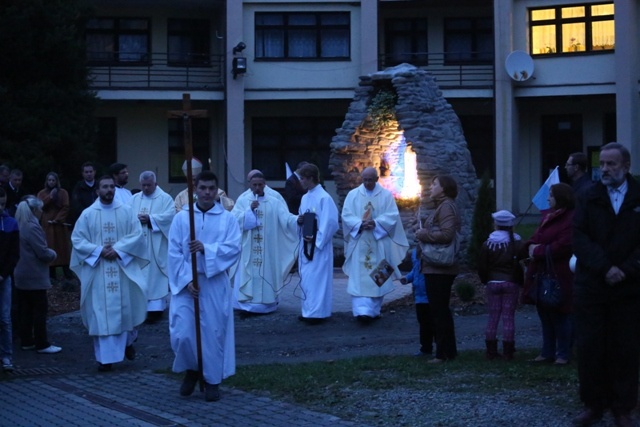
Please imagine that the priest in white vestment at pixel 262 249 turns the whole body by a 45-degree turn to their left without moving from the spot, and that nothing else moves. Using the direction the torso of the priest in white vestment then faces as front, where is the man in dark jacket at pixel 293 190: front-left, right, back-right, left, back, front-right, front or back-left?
back-left

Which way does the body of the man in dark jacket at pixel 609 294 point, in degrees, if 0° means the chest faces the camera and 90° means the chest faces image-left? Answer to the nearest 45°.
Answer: approximately 0°

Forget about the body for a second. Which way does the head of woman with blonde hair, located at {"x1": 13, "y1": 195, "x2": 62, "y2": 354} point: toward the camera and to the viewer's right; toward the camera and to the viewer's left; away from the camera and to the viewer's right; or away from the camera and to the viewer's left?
away from the camera and to the viewer's right

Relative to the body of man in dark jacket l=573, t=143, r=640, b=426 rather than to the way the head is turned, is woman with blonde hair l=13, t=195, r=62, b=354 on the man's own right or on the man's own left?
on the man's own right

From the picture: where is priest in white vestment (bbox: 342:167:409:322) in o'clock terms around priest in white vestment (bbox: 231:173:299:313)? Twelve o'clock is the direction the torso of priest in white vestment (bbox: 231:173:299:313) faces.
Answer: priest in white vestment (bbox: 342:167:409:322) is roughly at 10 o'clock from priest in white vestment (bbox: 231:173:299:313).

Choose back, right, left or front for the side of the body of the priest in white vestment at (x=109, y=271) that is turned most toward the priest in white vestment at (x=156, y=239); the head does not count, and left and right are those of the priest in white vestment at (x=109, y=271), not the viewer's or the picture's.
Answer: back

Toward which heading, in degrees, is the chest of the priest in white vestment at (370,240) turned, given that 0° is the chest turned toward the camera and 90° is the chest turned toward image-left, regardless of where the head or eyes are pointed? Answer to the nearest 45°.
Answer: approximately 0°

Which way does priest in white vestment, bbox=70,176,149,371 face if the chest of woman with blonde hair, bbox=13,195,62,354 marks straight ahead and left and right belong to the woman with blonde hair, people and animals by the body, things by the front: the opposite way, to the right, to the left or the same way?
to the right

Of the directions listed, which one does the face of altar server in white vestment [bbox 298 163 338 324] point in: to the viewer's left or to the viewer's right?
to the viewer's left

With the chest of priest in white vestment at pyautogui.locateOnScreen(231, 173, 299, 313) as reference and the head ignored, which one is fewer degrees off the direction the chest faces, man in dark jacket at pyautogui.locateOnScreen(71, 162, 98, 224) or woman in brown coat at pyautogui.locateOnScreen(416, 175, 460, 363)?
the woman in brown coat

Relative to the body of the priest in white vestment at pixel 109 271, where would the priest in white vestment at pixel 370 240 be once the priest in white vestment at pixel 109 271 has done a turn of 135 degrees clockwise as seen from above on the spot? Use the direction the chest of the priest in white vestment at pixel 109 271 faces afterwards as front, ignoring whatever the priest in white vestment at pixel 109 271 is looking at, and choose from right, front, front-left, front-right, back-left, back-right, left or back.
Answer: right

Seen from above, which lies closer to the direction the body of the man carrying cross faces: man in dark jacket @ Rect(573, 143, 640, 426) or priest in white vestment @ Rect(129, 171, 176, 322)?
the man in dark jacket

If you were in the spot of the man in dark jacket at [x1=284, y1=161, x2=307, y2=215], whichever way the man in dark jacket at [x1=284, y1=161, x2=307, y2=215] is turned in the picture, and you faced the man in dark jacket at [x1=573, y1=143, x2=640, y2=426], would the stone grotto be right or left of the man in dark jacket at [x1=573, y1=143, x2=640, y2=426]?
left

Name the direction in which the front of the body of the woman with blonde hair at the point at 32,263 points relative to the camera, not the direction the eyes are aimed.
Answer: to the viewer's right

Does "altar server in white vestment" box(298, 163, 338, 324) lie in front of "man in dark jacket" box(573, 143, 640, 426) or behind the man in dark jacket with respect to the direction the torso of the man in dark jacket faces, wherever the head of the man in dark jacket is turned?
behind

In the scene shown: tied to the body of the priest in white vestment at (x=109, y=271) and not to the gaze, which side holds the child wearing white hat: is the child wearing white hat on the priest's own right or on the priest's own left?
on the priest's own left

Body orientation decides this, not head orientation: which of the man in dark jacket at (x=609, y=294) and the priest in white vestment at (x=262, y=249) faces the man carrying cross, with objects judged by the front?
the priest in white vestment
